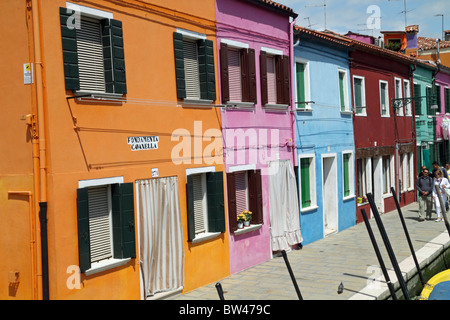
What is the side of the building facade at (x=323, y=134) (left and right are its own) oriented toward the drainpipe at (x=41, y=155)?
right

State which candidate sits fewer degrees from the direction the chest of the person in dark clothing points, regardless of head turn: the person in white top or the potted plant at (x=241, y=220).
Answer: the potted plant

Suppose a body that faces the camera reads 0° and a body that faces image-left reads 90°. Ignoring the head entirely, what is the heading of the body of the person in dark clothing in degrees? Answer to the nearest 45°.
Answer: approximately 0°

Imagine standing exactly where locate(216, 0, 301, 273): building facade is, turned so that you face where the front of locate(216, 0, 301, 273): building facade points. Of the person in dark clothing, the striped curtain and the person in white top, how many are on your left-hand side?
2

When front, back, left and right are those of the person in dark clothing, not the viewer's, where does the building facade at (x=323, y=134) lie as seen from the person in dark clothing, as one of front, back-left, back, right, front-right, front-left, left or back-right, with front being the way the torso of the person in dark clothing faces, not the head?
front-right

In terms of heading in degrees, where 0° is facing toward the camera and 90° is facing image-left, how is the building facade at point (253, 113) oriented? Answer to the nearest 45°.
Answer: approximately 315°

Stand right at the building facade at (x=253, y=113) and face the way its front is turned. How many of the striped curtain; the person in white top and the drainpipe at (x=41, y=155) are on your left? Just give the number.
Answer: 1

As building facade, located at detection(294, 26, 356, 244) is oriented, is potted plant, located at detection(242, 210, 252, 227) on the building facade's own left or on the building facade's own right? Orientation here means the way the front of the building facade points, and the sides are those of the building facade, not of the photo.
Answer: on the building facade's own right

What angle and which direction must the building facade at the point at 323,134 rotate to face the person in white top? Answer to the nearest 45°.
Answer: approximately 90° to its left

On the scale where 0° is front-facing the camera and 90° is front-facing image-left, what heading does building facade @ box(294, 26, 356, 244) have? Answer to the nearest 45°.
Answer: approximately 315°

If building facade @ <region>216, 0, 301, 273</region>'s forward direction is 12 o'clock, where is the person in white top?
The person in white top is roughly at 9 o'clock from the building facade.

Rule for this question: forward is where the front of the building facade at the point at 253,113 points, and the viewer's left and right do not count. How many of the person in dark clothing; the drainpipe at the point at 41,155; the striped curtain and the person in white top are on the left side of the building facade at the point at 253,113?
2
